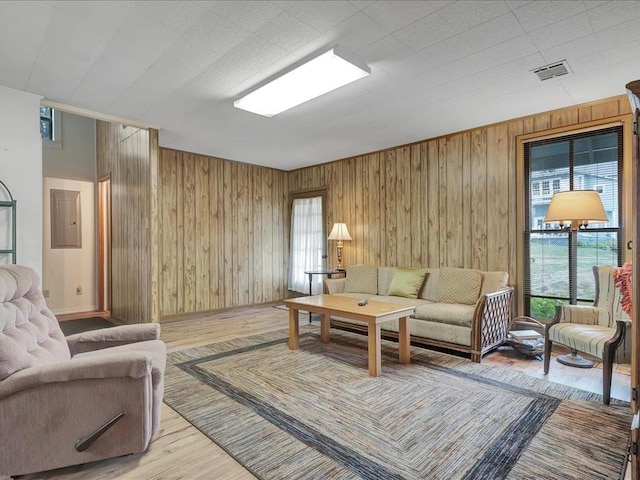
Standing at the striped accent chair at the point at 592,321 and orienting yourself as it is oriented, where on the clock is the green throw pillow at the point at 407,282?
The green throw pillow is roughly at 2 o'clock from the striped accent chair.

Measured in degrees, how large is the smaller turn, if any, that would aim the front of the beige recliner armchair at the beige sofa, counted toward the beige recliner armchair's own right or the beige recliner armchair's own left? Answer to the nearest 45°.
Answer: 0° — it already faces it

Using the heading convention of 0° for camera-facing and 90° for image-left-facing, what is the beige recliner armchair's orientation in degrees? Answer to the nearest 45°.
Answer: approximately 270°

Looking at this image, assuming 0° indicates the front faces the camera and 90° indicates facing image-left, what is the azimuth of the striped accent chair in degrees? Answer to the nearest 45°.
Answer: approximately 45°

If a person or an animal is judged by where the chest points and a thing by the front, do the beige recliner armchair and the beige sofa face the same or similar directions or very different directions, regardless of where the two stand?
very different directions

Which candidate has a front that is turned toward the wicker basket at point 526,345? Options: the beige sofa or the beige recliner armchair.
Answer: the beige recliner armchair
